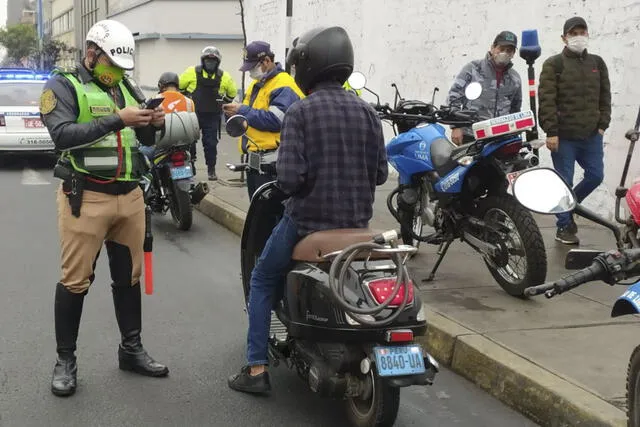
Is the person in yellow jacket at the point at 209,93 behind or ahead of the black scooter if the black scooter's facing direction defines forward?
ahead

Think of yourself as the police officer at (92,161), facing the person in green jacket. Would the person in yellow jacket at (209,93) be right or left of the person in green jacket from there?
left

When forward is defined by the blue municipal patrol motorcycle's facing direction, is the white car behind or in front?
in front

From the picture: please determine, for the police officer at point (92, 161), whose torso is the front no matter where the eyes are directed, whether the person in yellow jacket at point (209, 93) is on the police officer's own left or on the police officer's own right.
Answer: on the police officer's own left

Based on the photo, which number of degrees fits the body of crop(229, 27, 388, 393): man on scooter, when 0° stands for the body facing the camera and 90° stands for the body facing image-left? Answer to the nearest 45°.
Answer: approximately 135°

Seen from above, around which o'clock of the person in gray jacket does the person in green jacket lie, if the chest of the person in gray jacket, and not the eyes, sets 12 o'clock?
The person in green jacket is roughly at 10 o'clock from the person in gray jacket.

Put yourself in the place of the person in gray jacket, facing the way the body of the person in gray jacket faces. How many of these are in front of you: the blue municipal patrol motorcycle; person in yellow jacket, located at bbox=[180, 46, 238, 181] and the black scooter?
2

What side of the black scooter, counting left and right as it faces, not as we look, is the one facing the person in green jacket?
right

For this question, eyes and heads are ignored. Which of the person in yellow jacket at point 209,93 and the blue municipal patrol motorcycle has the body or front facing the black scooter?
the person in yellow jacket

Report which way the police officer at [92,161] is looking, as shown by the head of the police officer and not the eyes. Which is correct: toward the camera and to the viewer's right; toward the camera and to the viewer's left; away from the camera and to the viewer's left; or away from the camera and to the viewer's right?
toward the camera and to the viewer's right

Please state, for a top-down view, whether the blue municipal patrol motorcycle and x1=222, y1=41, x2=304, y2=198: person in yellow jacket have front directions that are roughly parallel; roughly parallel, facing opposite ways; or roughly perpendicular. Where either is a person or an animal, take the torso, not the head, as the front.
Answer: roughly perpendicular

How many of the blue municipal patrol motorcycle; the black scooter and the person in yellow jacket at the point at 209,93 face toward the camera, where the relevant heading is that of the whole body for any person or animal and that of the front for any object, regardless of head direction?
1

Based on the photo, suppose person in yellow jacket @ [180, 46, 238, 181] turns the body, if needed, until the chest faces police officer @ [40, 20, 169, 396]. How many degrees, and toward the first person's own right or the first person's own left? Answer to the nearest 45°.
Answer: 0° — they already face them
